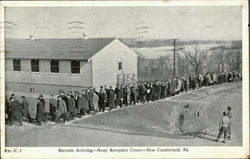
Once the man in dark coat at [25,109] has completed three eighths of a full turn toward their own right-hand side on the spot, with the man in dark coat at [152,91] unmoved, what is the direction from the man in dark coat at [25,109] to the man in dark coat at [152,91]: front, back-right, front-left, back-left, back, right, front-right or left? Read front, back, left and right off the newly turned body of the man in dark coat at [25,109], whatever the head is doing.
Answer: front-right

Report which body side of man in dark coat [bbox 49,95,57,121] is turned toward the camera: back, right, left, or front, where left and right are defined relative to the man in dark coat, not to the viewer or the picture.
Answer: left

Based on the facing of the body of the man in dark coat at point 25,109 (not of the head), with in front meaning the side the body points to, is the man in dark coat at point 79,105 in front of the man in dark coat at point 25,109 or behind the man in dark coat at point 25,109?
behind

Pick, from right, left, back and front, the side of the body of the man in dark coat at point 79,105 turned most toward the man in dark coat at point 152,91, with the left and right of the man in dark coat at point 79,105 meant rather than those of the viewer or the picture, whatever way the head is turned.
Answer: back

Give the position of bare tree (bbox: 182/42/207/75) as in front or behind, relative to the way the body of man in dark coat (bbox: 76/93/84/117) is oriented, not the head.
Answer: behind

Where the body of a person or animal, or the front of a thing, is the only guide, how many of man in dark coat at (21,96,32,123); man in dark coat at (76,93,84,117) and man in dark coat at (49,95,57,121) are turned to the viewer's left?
3

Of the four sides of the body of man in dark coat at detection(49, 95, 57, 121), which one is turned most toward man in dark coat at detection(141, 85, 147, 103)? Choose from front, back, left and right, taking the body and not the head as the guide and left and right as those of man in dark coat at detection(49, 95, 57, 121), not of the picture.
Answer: back

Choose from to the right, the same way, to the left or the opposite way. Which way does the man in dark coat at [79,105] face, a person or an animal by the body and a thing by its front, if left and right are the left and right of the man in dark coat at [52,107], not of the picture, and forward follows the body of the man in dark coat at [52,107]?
the same way

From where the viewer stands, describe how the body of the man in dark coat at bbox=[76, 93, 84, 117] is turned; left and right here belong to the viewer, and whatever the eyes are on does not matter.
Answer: facing to the left of the viewer

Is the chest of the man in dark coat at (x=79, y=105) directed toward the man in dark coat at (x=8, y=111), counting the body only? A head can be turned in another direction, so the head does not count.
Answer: yes

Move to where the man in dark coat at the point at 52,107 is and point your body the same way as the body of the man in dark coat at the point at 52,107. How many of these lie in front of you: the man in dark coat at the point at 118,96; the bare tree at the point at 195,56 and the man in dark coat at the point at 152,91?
0

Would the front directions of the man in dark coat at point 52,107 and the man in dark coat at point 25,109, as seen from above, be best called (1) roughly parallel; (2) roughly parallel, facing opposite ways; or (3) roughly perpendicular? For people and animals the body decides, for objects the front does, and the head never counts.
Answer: roughly parallel

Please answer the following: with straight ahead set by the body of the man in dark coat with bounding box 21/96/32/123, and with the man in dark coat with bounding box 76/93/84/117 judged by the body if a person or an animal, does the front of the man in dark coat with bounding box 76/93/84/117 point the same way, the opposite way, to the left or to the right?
the same way

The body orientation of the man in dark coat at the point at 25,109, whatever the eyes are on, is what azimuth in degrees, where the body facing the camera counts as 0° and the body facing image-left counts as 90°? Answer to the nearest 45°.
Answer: approximately 90°

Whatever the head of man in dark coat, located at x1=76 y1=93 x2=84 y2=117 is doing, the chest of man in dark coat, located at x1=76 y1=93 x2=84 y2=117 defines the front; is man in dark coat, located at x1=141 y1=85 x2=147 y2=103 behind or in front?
behind
